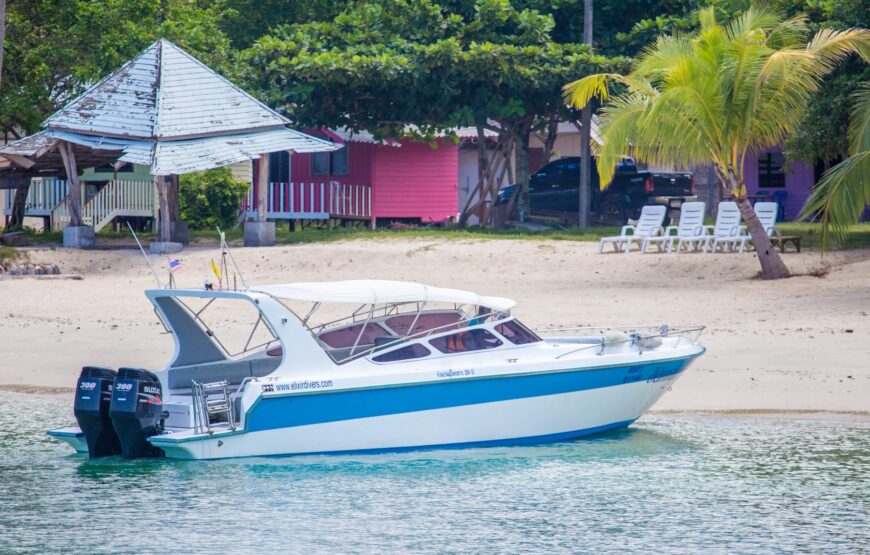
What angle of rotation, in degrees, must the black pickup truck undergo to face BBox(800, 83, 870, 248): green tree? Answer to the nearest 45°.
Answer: approximately 135° to its left

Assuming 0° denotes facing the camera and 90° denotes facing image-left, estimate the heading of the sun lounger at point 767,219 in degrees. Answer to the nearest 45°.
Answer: approximately 45°

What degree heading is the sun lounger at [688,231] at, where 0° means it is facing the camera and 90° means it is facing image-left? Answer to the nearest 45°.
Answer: approximately 45°

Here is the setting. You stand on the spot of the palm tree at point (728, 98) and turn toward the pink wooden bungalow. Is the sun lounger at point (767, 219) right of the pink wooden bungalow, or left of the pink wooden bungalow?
right

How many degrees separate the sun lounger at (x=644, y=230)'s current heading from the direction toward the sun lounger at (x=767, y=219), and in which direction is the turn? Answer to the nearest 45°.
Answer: approximately 90° to its left

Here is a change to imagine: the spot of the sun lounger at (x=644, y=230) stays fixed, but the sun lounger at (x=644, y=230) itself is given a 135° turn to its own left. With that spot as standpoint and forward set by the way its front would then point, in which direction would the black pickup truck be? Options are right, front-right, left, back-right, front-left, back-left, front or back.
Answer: left

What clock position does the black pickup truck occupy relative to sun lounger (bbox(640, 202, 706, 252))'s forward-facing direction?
The black pickup truck is roughly at 4 o'clock from the sun lounger.

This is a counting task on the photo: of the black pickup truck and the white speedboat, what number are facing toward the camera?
0

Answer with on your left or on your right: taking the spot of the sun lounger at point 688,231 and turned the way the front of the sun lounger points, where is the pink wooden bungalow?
on your right

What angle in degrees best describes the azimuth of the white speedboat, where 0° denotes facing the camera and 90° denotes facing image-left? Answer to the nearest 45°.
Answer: approximately 225°

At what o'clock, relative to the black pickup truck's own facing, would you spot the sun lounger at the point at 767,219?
The sun lounger is roughly at 7 o'clock from the black pickup truck.

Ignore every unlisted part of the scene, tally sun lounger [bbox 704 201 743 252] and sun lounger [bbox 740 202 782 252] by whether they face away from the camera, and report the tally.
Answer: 0
